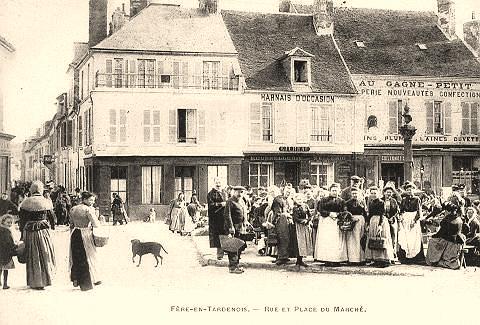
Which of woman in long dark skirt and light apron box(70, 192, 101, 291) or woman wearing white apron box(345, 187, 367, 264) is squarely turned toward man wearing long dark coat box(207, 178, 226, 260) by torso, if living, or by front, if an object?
the woman in long dark skirt and light apron

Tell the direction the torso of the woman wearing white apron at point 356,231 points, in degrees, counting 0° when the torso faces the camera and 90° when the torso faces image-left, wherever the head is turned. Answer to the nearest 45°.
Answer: approximately 0°

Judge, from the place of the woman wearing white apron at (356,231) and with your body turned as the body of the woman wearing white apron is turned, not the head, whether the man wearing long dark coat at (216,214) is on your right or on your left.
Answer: on your right
